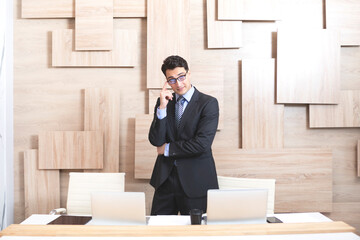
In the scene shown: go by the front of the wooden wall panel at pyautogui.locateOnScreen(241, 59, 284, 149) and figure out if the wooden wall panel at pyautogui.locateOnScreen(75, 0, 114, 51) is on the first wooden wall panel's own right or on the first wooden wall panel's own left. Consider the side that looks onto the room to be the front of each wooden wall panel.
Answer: on the first wooden wall panel's own right

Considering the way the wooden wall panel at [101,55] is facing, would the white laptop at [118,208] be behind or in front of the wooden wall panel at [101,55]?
in front

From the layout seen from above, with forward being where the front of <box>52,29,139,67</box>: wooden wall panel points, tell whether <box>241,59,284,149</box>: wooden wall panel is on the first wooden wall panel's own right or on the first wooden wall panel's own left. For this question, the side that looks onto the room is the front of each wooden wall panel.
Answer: on the first wooden wall panel's own left

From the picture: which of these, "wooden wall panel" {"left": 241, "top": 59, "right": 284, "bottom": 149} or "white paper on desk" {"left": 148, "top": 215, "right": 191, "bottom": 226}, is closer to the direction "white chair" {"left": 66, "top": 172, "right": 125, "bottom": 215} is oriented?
the white paper on desk

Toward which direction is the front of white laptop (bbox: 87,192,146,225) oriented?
away from the camera

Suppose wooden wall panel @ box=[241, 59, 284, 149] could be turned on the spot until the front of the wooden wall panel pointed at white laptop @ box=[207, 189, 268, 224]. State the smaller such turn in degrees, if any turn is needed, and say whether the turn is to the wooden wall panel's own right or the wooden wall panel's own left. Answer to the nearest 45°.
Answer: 0° — it already faces it

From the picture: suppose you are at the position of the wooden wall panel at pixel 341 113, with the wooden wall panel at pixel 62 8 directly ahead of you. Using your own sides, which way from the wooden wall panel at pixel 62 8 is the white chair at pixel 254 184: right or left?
left

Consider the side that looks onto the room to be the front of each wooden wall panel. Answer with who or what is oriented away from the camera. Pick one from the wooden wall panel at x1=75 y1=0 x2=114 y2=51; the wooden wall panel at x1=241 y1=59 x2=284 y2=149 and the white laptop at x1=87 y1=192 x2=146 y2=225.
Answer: the white laptop

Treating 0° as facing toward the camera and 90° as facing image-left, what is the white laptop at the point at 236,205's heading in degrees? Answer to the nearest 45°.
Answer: approximately 180°

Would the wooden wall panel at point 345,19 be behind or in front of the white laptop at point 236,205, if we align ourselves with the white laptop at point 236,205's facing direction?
in front

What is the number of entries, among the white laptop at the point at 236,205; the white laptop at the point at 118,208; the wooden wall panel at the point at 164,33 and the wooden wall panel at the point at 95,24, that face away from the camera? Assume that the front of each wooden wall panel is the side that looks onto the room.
2

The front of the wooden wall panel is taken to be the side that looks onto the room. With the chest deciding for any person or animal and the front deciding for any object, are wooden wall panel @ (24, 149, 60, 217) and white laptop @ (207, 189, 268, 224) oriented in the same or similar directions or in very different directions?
very different directions

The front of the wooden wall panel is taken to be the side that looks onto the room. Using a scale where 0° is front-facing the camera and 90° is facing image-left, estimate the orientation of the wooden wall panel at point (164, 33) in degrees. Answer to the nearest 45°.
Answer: approximately 0°
